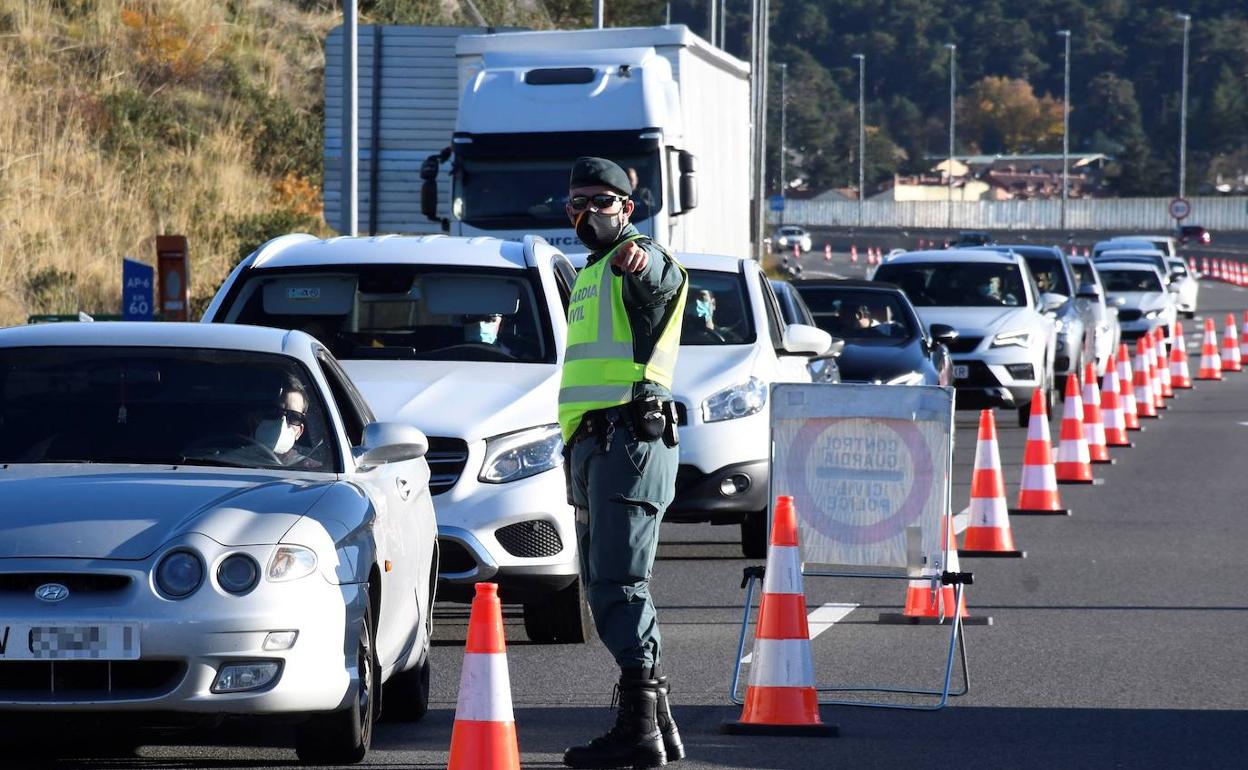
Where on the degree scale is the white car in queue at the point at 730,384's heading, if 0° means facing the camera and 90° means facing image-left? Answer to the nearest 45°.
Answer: approximately 0°

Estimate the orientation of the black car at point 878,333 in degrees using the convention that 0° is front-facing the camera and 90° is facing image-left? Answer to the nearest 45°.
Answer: approximately 0°
